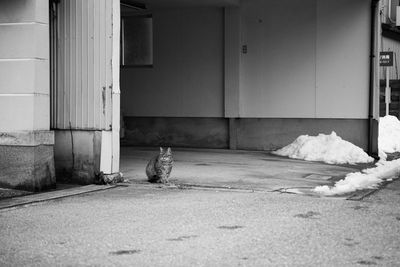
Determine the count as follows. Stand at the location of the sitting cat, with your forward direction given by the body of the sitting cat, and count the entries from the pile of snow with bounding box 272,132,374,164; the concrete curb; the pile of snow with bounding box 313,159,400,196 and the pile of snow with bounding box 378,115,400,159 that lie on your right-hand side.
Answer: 1

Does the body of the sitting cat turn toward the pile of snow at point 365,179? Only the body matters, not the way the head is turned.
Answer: no

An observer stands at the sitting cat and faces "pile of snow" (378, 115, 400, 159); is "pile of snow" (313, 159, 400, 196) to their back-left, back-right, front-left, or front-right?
front-right

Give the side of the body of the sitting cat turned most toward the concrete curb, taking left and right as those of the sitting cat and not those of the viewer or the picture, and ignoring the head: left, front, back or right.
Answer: right

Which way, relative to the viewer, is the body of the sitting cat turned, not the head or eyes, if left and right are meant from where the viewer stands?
facing the viewer and to the right of the viewer

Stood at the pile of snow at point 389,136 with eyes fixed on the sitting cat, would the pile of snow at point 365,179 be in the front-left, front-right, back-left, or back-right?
front-left

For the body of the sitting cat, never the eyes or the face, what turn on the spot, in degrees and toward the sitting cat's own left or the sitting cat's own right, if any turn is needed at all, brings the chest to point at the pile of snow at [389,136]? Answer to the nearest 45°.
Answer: approximately 90° to the sitting cat's own left

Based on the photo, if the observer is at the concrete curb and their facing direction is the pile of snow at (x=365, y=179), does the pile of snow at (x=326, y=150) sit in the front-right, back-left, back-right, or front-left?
front-left

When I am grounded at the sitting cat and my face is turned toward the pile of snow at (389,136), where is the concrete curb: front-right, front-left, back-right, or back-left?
back-left

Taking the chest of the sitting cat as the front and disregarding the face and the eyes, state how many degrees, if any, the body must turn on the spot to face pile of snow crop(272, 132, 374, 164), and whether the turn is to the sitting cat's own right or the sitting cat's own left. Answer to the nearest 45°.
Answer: approximately 90° to the sitting cat's own left

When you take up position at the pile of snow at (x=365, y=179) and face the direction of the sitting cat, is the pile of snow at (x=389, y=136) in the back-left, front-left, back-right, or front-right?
back-right
